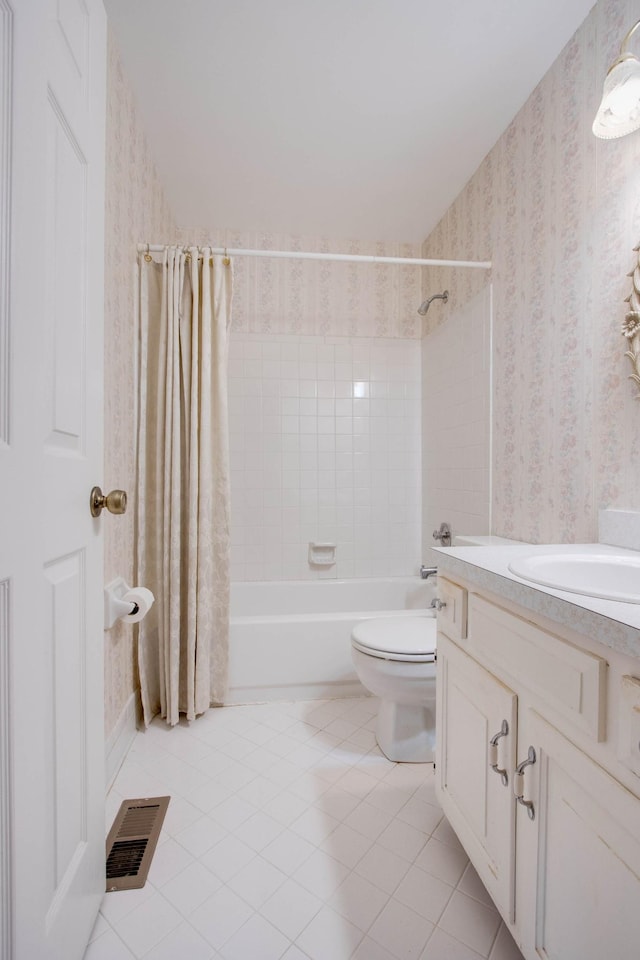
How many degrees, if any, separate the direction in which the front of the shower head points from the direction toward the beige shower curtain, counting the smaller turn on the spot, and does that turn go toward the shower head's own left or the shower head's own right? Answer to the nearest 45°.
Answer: approximately 45° to the shower head's own left

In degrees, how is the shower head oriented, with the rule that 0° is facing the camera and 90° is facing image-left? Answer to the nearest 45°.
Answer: approximately 90°

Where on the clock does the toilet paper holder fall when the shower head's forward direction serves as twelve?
The toilet paper holder is roughly at 10 o'clock from the shower head.

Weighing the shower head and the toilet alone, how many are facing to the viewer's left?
2

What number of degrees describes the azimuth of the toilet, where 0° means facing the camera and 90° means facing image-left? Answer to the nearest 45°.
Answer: approximately 90°

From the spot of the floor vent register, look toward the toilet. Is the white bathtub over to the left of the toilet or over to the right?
left

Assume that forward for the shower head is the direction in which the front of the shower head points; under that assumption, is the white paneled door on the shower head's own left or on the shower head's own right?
on the shower head's own left
